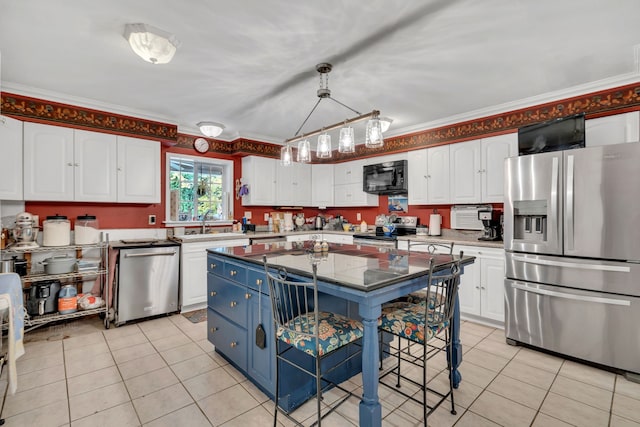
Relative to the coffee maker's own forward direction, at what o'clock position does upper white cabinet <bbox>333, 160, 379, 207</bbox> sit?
The upper white cabinet is roughly at 2 o'clock from the coffee maker.

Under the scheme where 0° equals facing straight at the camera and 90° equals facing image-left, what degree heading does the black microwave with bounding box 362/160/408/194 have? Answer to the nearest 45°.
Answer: approximately 45°

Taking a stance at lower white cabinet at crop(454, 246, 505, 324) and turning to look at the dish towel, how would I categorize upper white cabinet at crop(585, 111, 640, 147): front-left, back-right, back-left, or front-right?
back-left

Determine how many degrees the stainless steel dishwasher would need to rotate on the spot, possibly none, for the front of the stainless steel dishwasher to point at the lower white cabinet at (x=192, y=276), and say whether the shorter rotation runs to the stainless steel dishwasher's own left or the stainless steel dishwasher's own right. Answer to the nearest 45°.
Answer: approximately 45° to the stainless steel dishwasher's own left

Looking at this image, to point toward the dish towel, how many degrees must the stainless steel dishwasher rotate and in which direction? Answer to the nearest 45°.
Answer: approximately 90° to its right

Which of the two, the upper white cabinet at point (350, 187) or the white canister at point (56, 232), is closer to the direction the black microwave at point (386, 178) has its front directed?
the white canister

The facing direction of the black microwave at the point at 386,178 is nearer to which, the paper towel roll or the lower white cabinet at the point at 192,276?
the lower white cabinet

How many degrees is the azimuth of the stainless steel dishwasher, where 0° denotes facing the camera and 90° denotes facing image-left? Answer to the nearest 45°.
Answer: approximately 315°

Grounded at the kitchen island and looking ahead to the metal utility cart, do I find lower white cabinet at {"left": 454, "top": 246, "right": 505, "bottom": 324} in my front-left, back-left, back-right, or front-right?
back-right
